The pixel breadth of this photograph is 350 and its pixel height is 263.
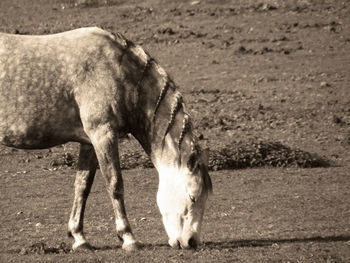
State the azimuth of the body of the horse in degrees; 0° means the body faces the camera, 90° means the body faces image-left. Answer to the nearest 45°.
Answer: approximately 270°
